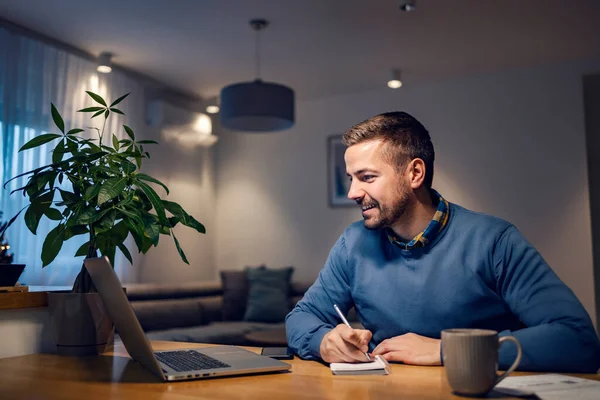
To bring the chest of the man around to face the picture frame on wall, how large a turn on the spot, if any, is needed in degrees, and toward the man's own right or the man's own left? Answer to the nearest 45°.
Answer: approximately 135° to the man's own right

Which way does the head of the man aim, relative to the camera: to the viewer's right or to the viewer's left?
to the viewer's left

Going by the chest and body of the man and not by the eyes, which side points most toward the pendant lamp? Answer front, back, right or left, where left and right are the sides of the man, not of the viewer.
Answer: right

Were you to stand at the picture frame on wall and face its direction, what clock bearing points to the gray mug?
The gray mug is roughly at 12 o'clock from the picture frame on wall.

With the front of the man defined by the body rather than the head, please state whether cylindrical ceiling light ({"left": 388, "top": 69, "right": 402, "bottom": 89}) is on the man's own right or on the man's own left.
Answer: on the man's own right

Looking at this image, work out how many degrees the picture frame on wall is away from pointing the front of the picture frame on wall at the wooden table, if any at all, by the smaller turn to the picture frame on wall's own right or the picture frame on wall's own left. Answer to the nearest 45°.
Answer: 0° — it already faces it

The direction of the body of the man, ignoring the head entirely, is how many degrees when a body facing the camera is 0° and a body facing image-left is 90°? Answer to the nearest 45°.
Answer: approximately 45°

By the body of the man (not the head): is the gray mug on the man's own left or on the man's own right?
on the man's own left

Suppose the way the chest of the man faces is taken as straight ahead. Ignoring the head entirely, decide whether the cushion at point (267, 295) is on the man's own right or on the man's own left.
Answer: on the man's own right

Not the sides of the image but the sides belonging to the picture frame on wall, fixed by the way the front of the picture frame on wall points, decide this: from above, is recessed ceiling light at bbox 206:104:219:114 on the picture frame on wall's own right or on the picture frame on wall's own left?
on the picture frame on wall's own right
